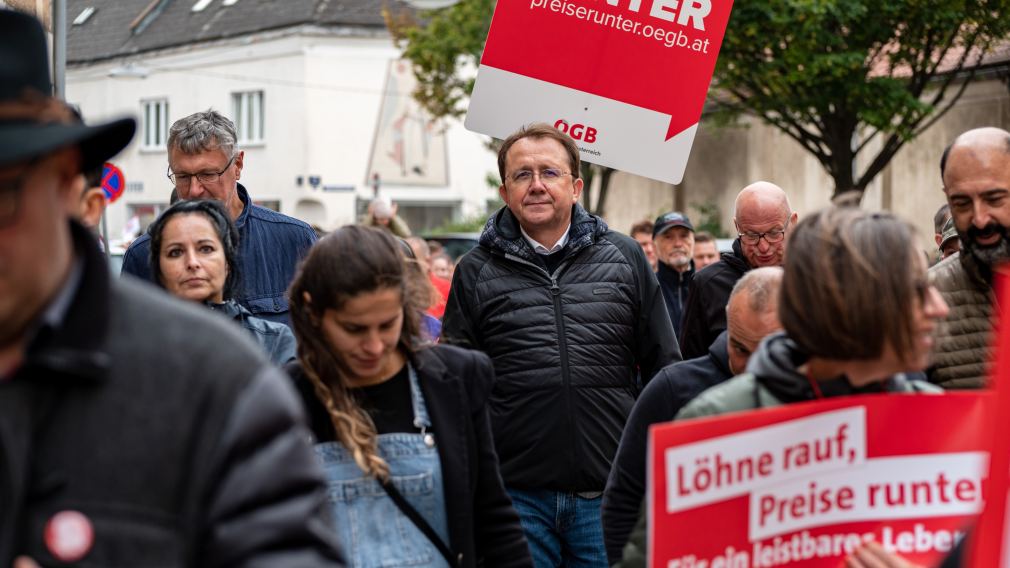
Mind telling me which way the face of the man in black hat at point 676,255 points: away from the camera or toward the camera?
toward the camera

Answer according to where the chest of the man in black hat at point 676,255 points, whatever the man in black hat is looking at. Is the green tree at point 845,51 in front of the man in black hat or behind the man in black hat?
behind

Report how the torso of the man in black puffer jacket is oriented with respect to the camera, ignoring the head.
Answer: toward the camera

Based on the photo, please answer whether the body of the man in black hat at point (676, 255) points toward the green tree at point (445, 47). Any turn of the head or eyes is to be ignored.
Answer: no

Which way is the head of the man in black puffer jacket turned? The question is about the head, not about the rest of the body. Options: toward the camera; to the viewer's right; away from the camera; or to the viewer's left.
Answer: toward the camera

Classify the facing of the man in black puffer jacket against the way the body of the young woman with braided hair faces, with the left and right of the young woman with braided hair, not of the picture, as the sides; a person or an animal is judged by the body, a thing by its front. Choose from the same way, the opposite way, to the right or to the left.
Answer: the same way

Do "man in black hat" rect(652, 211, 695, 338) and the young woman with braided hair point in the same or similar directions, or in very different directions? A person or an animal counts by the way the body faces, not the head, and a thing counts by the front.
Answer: same or similar directions

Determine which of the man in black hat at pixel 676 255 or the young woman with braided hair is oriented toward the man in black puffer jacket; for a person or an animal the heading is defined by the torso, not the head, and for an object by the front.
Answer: the man in black hat

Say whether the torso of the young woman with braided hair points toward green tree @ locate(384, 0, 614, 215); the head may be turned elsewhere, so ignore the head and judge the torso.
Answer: no

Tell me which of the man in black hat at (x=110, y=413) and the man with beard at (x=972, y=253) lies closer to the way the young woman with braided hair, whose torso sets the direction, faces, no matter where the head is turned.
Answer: the man in black hat

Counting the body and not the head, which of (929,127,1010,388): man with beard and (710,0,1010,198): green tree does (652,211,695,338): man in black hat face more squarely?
the man with beard

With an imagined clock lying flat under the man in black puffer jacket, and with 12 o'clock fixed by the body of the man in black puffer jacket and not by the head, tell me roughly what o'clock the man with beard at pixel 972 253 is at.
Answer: The man with beard is roughly at 10 o'clock from the man in black puffer jacket.

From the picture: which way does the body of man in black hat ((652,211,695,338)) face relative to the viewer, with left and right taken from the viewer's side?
facing the viewer

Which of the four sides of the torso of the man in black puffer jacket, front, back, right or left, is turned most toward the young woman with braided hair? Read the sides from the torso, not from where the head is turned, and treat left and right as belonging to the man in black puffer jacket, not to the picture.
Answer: front

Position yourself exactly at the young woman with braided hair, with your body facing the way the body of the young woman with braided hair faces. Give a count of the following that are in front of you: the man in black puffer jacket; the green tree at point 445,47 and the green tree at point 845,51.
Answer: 0

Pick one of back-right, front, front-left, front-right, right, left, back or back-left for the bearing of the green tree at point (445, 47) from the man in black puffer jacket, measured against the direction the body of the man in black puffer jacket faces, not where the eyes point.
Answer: back

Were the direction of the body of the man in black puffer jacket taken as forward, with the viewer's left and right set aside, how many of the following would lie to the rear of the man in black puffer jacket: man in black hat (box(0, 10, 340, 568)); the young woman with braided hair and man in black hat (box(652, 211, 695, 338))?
1

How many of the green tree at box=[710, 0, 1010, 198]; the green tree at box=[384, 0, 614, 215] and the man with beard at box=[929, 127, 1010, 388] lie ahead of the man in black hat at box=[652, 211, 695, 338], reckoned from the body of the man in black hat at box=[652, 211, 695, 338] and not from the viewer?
1

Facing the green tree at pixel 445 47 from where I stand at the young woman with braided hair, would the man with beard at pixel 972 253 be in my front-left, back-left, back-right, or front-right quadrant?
front-right
